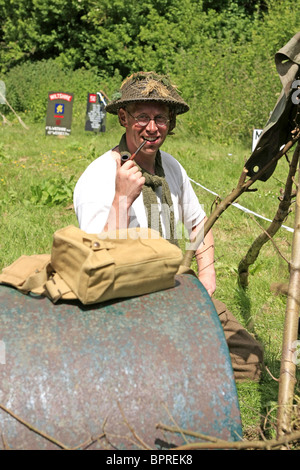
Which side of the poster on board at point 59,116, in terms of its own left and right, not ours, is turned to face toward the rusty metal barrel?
front

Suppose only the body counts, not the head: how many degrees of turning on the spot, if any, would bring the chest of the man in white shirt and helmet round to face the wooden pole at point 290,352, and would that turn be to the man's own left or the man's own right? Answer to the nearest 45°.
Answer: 0° — they already face it

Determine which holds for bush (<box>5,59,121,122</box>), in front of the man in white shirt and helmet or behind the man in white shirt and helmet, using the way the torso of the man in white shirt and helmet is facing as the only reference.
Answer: behind

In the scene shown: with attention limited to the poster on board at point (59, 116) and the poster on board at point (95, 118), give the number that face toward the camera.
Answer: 2

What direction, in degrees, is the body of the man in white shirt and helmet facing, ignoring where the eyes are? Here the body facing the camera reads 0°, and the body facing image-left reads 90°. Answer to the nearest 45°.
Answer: approximately 315°

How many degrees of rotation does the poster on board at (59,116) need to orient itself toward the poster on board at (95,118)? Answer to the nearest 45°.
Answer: approximately 135° to its left

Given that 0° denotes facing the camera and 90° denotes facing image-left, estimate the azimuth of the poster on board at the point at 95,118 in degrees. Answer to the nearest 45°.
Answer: approximately 0°

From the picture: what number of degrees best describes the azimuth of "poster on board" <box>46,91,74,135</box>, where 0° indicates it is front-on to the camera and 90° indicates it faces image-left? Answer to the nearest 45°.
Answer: approximately 0°

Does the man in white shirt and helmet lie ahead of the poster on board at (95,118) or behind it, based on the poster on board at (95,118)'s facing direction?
ahead

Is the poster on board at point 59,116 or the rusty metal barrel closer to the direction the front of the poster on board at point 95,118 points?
the rusty metal barrel

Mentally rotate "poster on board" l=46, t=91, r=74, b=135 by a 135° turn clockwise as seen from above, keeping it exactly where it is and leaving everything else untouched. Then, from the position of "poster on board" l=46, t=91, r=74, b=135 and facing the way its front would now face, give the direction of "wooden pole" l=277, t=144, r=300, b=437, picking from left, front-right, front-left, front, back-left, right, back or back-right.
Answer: back-left

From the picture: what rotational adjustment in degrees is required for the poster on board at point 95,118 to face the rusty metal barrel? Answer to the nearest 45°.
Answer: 0° — it already faces it
